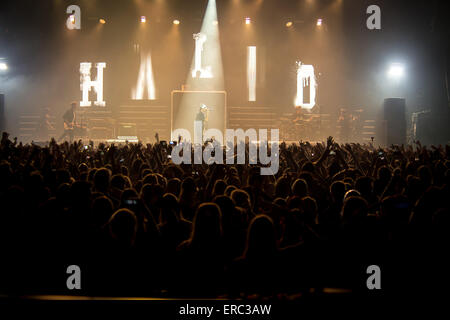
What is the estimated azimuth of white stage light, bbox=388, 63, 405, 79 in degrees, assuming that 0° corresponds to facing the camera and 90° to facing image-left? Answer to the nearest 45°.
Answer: approximately 0°
